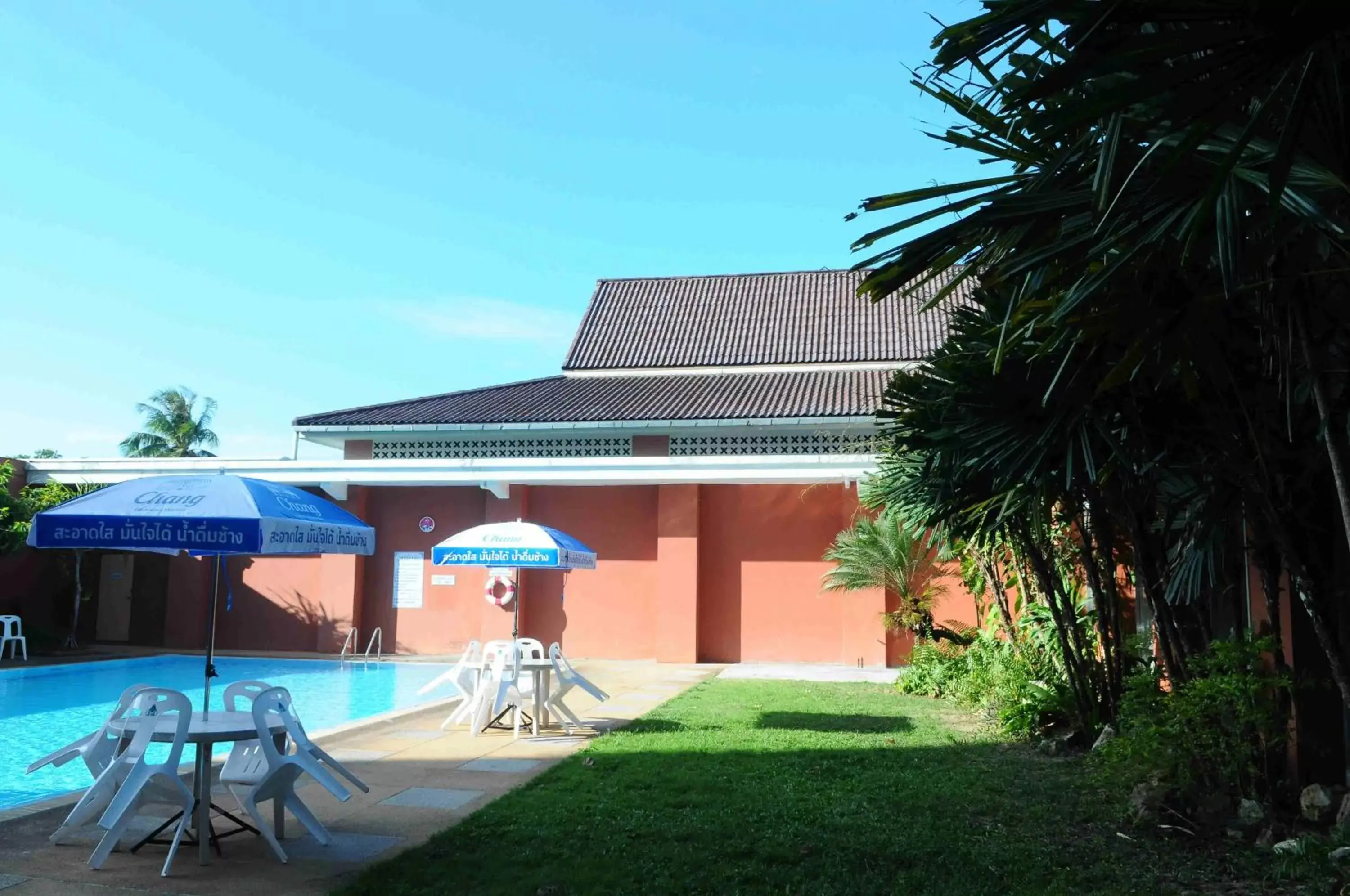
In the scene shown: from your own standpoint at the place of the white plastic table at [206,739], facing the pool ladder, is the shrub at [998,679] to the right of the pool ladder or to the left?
right

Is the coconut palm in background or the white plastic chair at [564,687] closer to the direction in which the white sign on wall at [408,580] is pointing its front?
the white plastic chair

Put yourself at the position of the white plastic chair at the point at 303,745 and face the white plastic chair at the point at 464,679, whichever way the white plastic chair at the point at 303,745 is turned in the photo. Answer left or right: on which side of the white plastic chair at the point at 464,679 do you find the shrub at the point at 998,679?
right

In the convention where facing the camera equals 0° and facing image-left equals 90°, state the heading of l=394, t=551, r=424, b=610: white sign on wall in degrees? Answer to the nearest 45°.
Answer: approximately 0°

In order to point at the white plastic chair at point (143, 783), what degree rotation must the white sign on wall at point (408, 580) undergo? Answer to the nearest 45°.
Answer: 0° — it already faces it

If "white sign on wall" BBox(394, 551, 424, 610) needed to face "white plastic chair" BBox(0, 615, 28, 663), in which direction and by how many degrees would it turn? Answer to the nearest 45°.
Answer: approximately 90° to its right

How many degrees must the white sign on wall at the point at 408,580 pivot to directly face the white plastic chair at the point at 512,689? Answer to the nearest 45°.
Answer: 0° — it already faces it

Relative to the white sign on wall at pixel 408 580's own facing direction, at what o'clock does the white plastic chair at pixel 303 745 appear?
The white plastic chair is roughly at 12 o'clock from the white sign on wall.

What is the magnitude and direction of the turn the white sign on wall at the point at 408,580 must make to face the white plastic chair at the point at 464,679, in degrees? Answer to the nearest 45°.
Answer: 0° — it already faces it
